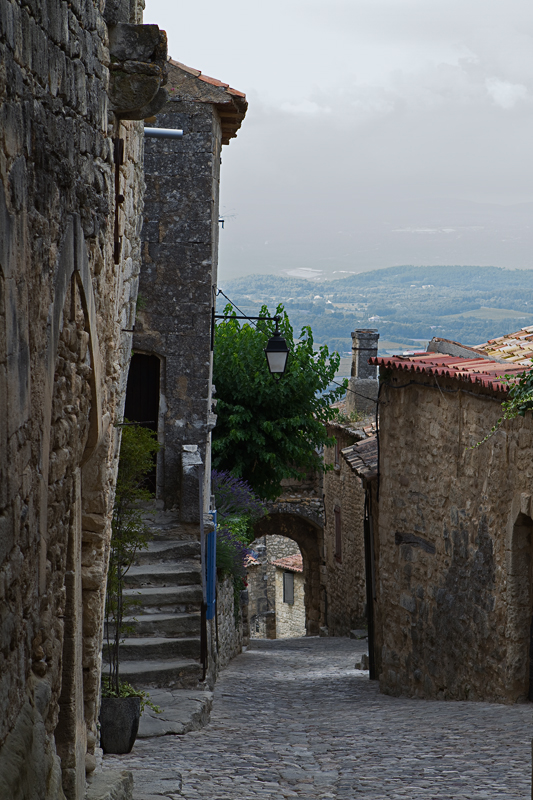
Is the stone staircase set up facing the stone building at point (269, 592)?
no

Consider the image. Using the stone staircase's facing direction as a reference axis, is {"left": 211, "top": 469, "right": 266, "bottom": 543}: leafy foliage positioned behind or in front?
behind

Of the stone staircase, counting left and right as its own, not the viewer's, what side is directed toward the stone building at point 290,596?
back

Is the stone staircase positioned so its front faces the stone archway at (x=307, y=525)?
no

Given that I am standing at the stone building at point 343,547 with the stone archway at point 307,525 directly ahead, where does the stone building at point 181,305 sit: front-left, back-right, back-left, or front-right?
back-left

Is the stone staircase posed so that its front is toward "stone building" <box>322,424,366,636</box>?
no

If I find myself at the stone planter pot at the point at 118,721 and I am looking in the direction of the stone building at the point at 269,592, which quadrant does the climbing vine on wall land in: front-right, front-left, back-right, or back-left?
front-right

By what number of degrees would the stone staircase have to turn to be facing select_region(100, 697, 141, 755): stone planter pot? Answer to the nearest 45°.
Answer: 0° — it already faces it

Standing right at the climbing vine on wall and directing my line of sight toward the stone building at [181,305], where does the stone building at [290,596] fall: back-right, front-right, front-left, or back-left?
front-right

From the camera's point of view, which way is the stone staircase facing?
toward the camera

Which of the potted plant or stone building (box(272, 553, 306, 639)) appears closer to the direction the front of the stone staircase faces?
the potted plant
